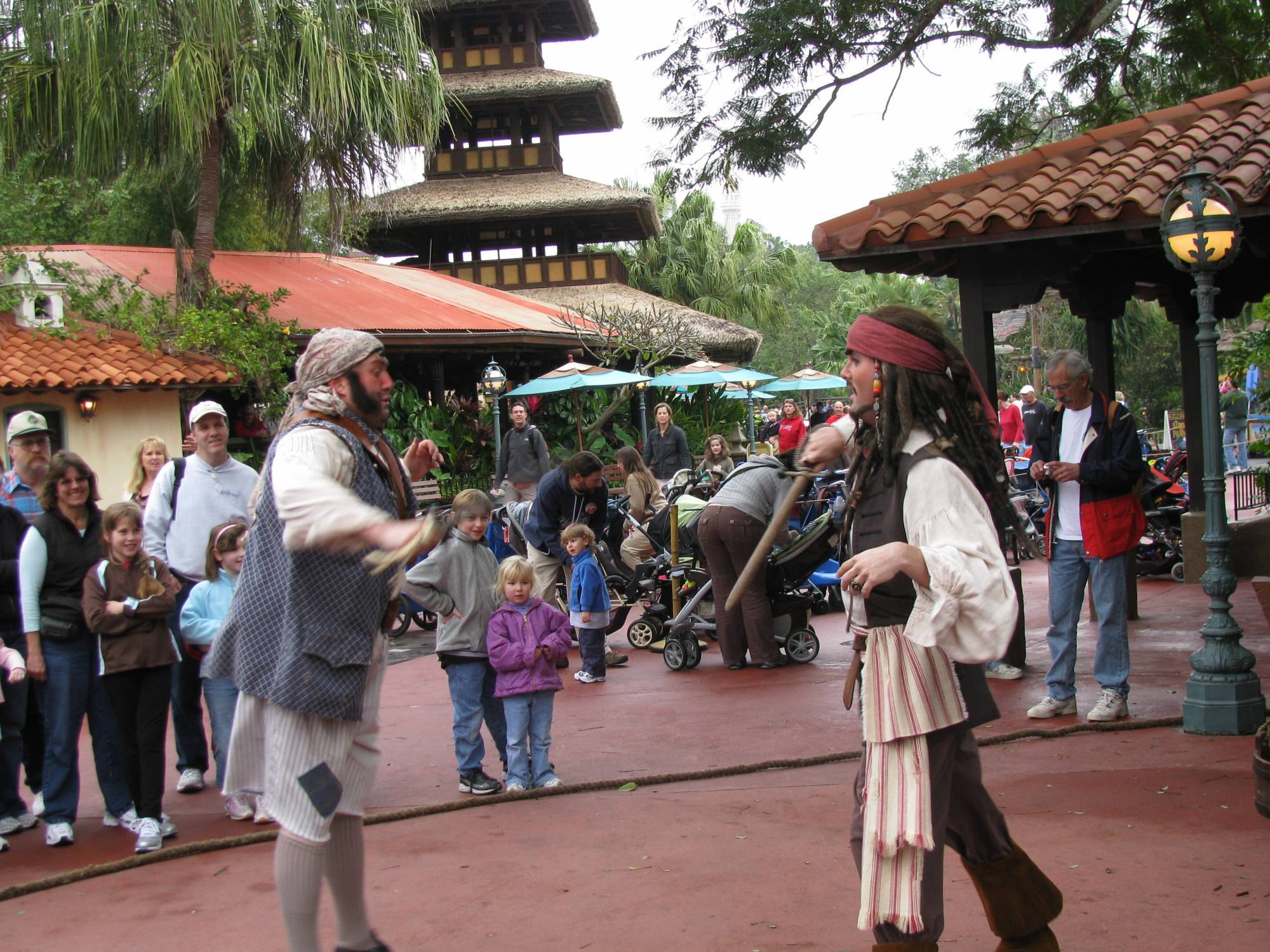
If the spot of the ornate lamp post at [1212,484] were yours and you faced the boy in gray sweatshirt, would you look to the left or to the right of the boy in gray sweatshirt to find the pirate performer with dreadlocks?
left

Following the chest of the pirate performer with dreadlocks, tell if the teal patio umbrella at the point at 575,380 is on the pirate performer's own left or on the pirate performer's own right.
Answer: on the pirate performer's own right

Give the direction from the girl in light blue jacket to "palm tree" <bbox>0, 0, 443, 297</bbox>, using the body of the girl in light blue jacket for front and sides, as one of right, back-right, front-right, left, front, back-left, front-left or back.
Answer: back-left

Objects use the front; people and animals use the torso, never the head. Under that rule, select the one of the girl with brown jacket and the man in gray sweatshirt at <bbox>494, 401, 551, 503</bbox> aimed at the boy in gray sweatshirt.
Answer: the man in gray sweatshirt

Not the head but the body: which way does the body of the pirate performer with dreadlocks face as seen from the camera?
to the viewer's left

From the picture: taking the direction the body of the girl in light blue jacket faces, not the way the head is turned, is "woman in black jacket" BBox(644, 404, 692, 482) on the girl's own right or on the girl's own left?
on the girl's own left

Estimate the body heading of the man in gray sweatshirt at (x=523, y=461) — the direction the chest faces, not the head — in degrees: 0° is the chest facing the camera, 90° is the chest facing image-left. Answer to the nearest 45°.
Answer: approximately 0°
